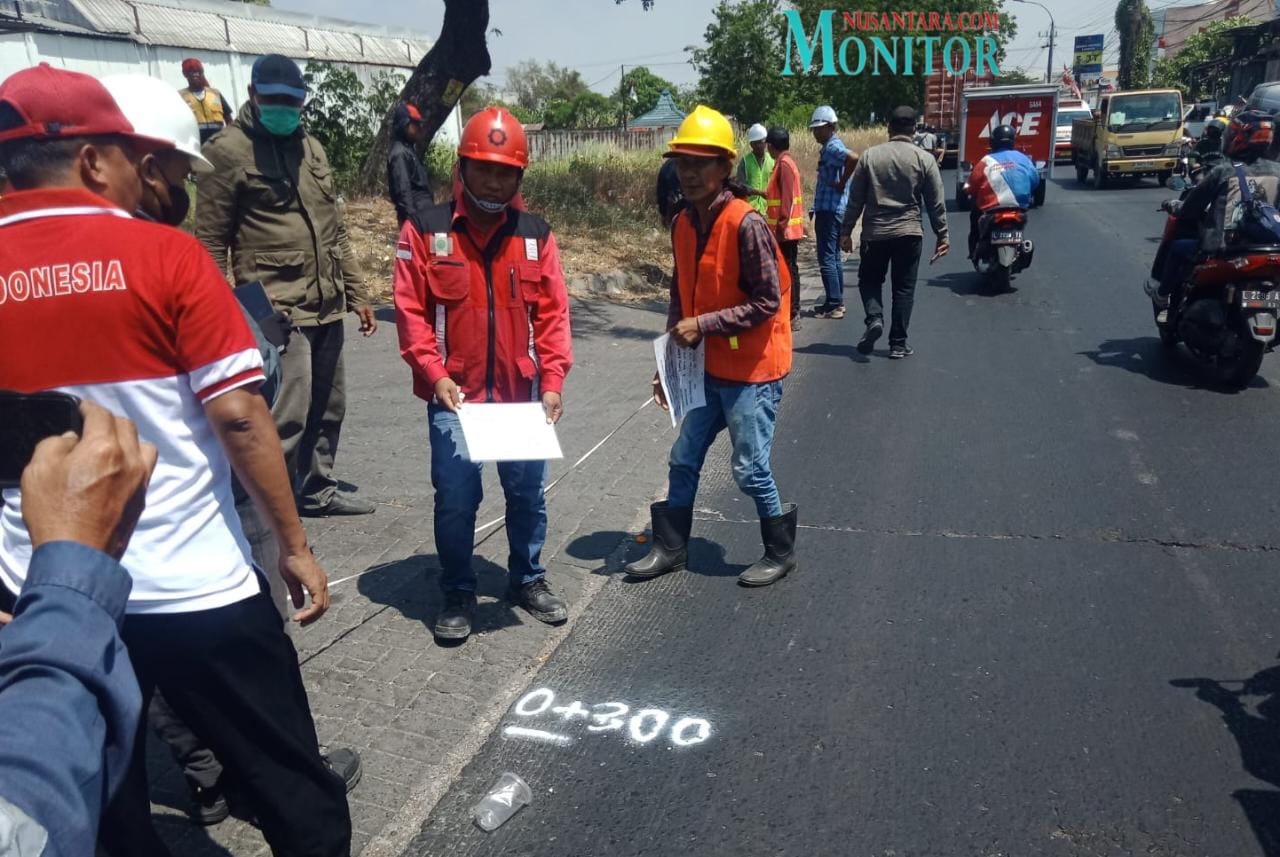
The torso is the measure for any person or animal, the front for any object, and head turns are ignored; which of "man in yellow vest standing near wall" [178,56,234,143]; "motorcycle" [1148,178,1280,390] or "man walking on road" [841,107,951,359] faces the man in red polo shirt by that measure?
"man in yellow vest standing near wall" [178,56,234,143]

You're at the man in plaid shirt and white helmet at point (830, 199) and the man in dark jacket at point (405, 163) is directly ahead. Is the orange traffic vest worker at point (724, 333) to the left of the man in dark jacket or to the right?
left

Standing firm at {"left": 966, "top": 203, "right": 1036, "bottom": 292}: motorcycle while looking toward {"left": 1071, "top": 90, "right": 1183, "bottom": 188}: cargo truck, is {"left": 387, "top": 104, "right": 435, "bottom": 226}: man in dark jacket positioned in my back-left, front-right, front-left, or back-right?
back-left

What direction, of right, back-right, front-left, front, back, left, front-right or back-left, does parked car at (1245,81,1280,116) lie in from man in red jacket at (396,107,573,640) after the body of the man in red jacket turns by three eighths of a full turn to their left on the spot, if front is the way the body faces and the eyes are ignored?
front

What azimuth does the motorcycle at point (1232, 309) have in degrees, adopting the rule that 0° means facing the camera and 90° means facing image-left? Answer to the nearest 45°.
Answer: approximately 135°

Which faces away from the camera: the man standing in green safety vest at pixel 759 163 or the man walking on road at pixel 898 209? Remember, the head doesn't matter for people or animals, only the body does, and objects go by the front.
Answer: the man walking on road at pixel 898 209

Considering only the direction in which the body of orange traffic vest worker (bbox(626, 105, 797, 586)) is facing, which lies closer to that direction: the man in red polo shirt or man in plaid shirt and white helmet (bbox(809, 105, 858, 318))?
the man in red polo shirt

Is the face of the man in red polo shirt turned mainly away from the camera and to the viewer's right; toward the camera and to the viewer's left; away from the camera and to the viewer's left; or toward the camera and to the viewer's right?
away from the camera and to the viewer's right

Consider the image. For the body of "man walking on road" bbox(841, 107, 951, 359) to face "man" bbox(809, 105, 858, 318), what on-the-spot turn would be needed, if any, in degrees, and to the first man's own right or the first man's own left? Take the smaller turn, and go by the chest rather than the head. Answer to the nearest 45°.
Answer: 0° — they already face them

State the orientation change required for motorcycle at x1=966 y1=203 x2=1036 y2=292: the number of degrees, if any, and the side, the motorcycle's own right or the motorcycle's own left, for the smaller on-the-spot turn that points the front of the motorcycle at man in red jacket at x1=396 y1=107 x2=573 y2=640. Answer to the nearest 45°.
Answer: approximately 180°

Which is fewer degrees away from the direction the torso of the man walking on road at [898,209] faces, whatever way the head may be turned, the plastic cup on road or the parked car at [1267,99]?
the parked car

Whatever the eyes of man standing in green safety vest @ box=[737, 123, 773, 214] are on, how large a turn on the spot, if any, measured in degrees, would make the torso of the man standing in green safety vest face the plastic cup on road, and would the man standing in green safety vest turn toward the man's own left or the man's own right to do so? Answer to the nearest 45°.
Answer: approximately 45° to the man's own right
